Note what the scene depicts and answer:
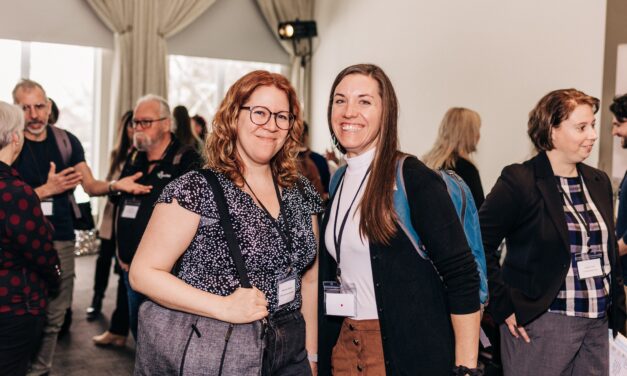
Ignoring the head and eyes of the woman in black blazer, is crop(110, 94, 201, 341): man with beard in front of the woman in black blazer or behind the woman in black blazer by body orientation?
behind

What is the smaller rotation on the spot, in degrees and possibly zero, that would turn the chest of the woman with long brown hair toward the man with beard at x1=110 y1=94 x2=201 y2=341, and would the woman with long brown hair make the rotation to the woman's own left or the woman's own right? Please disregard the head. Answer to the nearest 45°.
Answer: approximately 90° to the woman's own right

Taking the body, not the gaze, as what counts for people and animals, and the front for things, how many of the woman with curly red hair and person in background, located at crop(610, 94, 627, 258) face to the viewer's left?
1

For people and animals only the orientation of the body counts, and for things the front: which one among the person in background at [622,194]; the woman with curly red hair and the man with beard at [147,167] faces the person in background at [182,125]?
the person in background at [622,194]

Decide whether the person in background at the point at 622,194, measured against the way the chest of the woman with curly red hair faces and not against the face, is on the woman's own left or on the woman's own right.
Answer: on the woman's own left

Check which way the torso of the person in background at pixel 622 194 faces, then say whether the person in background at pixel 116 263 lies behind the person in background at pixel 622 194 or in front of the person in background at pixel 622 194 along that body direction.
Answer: in front

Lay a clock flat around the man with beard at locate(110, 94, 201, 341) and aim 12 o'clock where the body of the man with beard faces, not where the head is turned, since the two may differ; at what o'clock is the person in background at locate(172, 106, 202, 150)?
The person in background is roughly at 5 o'clock from the man with beard.

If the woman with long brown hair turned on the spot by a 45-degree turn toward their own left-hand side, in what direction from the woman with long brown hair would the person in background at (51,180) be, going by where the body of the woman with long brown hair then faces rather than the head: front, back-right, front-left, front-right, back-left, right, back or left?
back-right

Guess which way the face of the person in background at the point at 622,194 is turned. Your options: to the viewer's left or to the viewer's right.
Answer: to the viewer's left

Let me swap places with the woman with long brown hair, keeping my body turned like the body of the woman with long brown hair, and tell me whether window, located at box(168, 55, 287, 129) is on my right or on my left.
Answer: on my right

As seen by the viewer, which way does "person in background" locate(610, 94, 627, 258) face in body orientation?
to the viewer's left

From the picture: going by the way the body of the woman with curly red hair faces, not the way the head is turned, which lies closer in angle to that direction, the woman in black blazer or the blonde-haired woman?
the woman in black blazer
